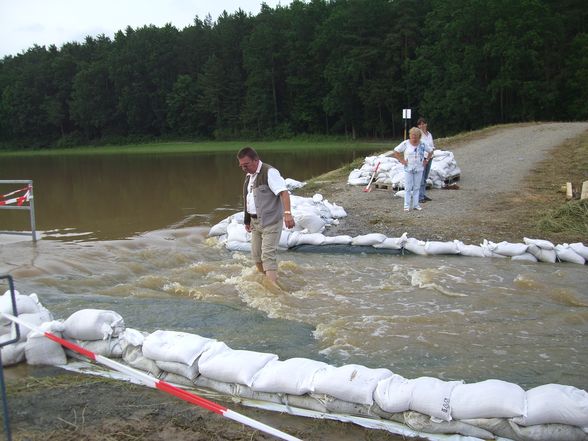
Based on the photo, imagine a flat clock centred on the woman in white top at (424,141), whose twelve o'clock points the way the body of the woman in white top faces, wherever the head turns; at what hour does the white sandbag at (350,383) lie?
The white sandbag is roughly at 12 o'clock from the woman in white top.

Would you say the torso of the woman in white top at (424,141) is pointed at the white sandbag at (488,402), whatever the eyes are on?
yes

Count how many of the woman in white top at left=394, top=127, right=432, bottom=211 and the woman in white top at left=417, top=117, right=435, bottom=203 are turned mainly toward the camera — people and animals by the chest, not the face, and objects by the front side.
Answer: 2

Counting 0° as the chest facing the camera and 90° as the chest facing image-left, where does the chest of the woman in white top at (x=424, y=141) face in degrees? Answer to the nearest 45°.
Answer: approximately 0°

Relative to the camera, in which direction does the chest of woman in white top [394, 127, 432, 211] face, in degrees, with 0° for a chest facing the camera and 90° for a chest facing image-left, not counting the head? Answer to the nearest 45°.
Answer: approximately 0°

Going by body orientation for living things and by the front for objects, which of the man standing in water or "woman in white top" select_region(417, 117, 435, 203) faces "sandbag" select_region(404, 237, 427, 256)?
the woman in white top

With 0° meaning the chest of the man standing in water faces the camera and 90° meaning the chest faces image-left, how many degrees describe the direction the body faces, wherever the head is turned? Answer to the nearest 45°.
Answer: approximately 45°

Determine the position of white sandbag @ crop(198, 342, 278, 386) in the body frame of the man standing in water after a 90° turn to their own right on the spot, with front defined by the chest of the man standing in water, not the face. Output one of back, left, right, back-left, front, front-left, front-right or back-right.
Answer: back-left

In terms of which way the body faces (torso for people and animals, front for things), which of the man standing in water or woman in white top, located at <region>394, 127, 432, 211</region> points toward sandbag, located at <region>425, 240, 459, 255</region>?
the woman in white top

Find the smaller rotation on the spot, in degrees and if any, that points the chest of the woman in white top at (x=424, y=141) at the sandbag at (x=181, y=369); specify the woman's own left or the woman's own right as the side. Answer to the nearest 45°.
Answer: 0° — they already face it

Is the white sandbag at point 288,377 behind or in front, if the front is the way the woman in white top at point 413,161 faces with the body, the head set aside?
in front

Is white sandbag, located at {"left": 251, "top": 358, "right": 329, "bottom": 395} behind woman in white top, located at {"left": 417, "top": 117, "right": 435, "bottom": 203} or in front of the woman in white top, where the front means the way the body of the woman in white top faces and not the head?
in front
